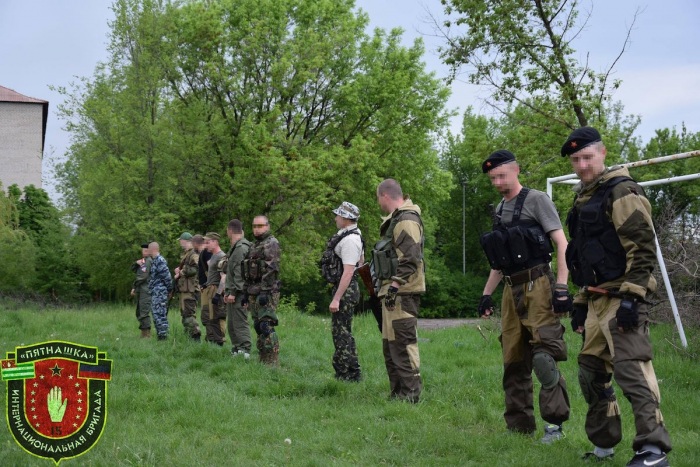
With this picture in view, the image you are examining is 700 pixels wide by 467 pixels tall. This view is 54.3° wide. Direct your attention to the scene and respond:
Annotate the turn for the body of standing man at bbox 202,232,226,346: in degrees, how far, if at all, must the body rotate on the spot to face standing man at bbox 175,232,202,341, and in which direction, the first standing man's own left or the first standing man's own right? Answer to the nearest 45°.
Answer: approximately 45° to the first standing man's own right

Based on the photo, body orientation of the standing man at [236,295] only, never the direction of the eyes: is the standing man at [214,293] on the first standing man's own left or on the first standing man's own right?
on the first standing man's own right

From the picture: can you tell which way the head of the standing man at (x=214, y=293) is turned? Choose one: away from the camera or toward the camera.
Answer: toward the camera

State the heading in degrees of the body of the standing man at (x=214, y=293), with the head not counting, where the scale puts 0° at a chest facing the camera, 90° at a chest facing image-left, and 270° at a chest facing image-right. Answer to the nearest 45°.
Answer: approximately 90°

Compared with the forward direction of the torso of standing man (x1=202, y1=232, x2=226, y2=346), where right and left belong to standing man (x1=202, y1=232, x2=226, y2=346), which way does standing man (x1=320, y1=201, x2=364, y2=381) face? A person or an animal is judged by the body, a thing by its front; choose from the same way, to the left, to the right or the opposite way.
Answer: the same way

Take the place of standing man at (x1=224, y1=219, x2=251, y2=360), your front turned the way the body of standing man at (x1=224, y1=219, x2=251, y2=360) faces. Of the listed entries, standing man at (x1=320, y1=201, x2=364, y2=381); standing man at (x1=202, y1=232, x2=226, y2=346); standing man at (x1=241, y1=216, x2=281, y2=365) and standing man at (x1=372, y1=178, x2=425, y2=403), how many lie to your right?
1

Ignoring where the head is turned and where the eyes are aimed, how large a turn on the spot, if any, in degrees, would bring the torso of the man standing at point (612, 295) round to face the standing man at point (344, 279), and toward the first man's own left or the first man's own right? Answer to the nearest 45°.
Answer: approximately 90° to the first man's own right

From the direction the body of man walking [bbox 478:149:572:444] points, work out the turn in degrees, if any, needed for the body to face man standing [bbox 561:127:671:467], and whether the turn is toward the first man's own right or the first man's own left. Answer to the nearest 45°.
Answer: approximately 90° to the first man's own left

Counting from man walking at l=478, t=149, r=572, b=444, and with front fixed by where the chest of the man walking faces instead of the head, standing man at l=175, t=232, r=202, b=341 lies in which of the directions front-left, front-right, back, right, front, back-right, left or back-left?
right

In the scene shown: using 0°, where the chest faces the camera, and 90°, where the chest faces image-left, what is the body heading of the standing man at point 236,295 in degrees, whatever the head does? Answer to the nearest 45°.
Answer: approximately 90°

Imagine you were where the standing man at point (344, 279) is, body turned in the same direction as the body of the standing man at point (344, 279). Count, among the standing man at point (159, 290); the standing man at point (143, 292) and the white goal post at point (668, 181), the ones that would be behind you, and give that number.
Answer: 1

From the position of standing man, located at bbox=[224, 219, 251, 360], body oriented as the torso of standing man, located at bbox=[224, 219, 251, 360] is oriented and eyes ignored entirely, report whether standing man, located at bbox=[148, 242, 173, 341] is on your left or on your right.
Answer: on your right

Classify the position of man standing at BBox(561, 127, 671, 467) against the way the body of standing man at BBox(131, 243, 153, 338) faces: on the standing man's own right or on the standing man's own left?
on the standing man's own left

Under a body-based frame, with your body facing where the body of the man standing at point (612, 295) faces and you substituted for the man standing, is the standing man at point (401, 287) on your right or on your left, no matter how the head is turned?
on your right

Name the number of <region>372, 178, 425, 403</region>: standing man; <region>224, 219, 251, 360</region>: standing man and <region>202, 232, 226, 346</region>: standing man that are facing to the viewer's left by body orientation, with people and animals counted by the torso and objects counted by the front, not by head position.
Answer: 3

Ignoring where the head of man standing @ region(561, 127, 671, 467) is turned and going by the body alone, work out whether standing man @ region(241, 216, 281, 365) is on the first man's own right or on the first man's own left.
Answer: on the first man's own right

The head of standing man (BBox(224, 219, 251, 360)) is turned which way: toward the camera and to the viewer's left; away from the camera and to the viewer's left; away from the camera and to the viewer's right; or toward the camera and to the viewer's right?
toward the camera and to the viewer's left

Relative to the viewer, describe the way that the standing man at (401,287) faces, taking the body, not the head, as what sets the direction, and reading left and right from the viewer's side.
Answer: facing to the left of the viewer

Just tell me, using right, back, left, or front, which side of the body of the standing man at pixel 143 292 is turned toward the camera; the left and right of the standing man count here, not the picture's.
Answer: left
